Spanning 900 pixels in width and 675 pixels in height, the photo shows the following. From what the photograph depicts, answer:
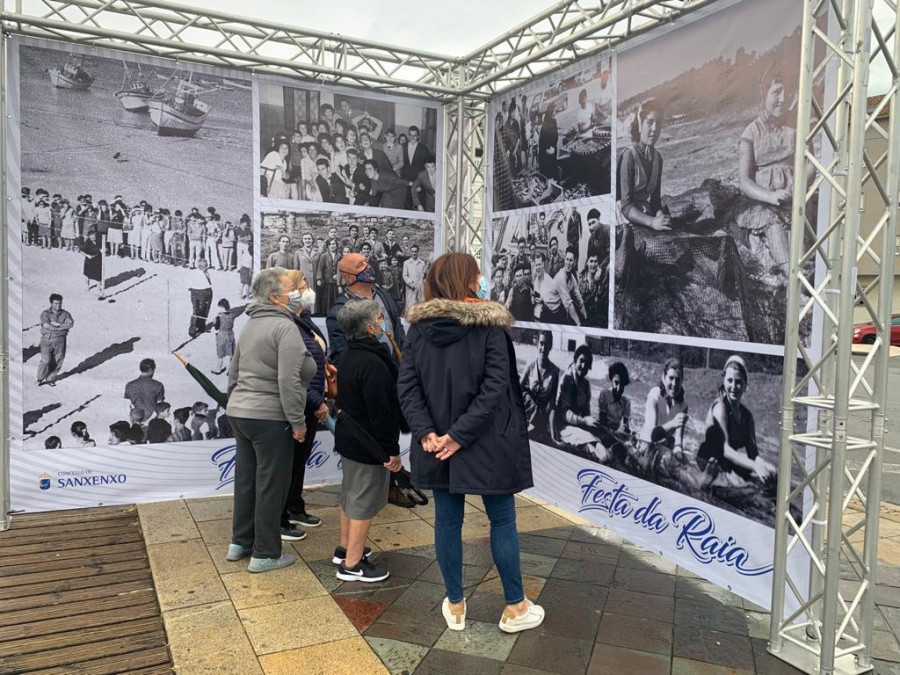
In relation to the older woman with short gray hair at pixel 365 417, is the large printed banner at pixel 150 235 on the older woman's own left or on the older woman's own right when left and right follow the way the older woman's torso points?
on the older woman's own left

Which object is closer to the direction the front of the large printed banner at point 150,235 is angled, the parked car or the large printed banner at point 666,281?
the large printed banner

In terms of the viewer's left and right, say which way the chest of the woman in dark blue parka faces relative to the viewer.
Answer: facing away from the viewer and to the right of the viewer

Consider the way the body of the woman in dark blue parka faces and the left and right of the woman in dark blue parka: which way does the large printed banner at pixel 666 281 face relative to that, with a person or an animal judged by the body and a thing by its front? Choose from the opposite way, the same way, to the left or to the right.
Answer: the opposite way

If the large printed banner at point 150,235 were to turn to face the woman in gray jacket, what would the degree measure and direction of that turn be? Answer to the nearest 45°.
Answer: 0° — it already faces them

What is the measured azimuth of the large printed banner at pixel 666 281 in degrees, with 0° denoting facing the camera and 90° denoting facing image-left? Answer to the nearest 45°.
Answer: approximately 45°
